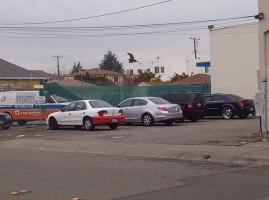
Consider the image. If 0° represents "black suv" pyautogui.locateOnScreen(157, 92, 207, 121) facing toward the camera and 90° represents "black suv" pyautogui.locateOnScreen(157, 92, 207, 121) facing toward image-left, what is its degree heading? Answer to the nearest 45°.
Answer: approximately 135°

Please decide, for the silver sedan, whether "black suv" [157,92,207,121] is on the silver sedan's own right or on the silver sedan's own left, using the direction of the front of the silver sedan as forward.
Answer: on the silver sedan's own right

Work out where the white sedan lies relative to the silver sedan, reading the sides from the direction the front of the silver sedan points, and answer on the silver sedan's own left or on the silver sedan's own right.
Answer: on the silver sedan's own left

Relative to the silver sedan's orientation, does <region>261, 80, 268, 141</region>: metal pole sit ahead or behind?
behind

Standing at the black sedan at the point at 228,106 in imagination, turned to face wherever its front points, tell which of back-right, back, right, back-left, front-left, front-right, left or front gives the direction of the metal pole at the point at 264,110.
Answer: back-left

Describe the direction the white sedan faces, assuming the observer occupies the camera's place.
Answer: facing away from the viewer and to the left of the viewer

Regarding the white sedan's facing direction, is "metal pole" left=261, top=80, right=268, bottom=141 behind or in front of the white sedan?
behind

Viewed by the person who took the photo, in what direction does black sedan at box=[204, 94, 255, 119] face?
facing away from the viewer and to the left of the viewer
